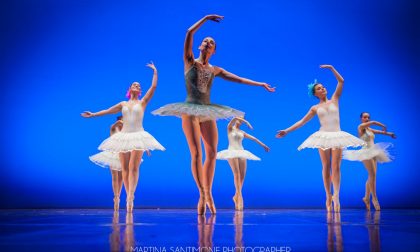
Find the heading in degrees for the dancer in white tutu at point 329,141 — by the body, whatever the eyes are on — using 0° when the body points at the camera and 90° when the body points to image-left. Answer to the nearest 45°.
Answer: approximately 0°

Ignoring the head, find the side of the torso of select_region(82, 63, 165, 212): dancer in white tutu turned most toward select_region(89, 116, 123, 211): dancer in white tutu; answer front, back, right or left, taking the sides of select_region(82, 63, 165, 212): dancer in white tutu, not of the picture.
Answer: back

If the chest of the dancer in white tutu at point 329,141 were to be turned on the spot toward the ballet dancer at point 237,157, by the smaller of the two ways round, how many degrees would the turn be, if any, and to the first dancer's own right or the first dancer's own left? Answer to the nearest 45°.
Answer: approximately 135° to the first dancer's own right

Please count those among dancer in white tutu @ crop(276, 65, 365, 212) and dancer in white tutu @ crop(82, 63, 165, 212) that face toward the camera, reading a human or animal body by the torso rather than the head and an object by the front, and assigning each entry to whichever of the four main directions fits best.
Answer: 2

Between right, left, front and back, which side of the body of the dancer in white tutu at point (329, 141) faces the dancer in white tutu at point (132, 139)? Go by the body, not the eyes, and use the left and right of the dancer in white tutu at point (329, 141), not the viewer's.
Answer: right

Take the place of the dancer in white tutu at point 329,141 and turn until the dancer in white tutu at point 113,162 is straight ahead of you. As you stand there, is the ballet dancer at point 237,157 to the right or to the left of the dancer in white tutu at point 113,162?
right

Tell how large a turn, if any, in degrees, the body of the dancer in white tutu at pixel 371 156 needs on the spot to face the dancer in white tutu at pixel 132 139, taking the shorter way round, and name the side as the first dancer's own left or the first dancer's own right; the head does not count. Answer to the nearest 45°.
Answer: approximately 90° to the first dancer's own right

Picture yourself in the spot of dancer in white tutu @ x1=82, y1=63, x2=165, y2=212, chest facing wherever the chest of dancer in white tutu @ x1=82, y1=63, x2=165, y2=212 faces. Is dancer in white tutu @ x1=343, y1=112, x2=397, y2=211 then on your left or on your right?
on your left
